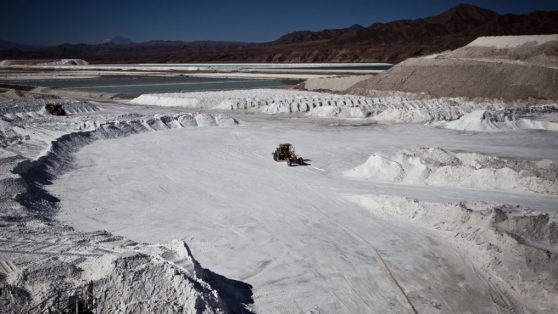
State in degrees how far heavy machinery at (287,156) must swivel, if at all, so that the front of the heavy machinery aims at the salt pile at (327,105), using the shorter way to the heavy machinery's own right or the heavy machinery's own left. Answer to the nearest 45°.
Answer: approximately 135° to the heavy machinery's own left

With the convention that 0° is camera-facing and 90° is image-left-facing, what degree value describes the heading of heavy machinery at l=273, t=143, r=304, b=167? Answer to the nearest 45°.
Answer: approximately 315°

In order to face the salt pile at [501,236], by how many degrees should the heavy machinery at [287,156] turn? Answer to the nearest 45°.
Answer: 0° — it already faces it

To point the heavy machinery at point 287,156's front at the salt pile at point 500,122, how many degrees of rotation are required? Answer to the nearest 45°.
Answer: approximately 90° to its left

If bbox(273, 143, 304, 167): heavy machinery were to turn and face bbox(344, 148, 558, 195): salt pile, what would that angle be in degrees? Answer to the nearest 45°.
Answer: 0° — it already faces it
